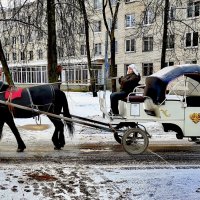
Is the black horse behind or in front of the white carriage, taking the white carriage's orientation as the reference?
in front

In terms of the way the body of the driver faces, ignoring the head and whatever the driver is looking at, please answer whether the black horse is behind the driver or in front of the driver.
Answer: in front

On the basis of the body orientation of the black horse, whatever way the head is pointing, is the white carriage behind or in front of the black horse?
behind

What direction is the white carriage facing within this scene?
to the viewer's left

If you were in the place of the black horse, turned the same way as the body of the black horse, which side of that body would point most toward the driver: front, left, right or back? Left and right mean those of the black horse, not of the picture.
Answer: back

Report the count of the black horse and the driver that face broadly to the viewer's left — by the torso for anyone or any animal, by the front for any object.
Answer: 2

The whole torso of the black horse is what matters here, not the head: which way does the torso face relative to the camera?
to the viewer's left

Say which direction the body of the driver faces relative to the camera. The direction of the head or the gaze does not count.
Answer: to the viewer's left
